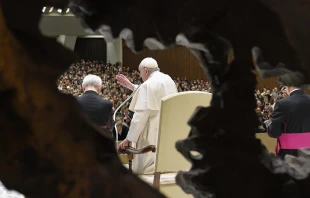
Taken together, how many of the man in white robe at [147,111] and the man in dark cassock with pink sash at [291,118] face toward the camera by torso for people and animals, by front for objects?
0

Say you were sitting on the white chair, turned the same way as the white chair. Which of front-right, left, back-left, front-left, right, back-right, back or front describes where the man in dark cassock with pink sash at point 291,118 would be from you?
back-right

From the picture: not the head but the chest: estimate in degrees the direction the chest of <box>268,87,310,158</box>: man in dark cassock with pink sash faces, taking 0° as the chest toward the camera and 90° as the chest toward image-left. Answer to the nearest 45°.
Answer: approximately 135°

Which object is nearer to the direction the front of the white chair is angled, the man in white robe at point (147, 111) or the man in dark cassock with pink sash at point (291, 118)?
the man in white robe

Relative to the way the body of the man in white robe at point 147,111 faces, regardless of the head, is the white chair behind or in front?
behind

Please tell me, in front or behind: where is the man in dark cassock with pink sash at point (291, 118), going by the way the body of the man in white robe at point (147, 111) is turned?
behind

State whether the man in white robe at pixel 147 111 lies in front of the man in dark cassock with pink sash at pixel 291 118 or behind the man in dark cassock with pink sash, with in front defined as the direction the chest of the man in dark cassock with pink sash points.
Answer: in front

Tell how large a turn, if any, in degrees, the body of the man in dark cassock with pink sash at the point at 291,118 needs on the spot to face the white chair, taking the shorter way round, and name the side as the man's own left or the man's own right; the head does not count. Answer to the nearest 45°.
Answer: approximately 45° to the man's own left

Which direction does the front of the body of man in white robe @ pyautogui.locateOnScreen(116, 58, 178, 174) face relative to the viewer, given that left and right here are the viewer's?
facing away from the viewer and to the left of the viewer

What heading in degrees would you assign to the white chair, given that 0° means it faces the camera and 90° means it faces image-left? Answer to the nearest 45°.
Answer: approximately 135°
